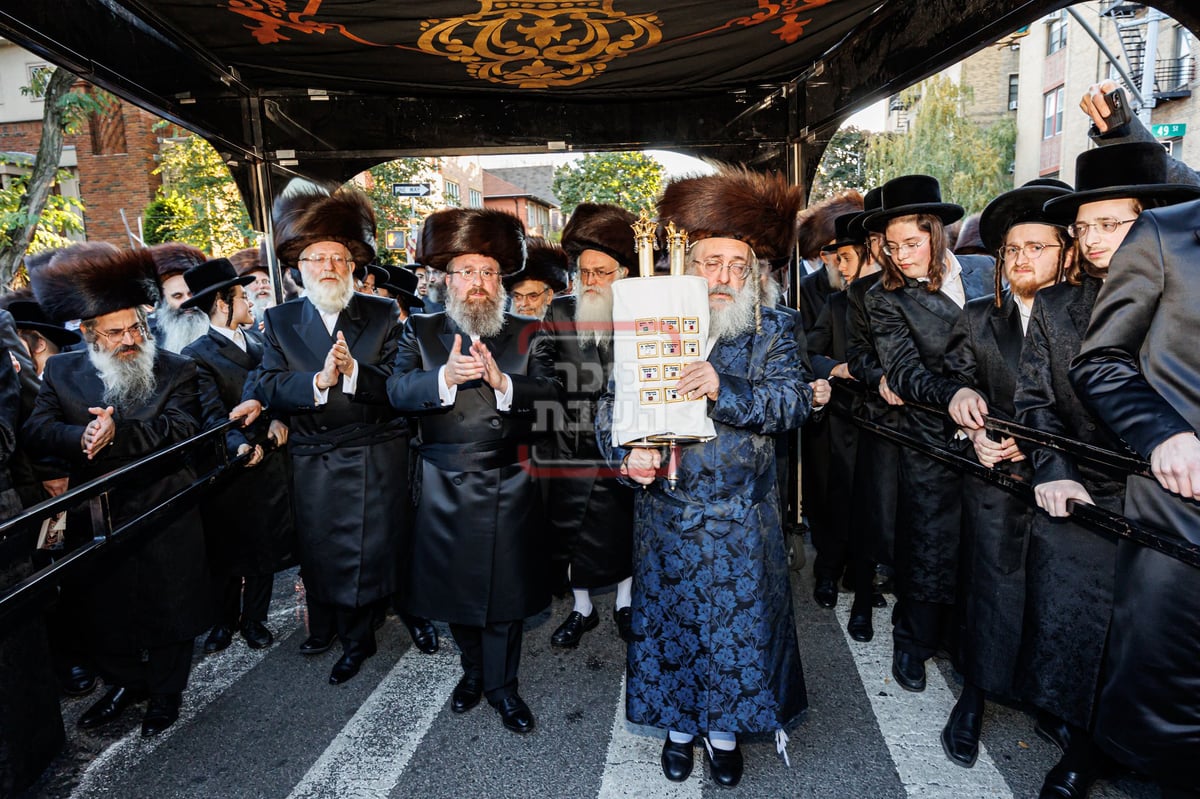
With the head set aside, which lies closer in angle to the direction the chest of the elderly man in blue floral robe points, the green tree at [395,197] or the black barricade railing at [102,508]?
the black barricade railing

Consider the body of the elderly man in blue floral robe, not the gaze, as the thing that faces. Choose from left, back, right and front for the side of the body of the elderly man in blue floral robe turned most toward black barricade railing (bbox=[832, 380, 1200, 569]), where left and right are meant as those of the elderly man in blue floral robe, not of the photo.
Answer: left

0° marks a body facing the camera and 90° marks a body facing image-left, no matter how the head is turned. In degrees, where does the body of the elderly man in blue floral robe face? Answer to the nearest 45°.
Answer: approximately 0°

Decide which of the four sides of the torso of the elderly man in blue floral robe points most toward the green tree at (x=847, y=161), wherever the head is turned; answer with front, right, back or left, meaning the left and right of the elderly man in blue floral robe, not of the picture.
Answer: back

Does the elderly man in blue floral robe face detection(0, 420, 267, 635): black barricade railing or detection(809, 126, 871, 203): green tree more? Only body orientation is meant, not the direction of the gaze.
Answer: the black barricade railing

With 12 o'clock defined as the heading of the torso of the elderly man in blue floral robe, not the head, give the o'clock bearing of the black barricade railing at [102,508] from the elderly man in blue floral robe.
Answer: The black barricade railing is roughly at 3 o'clock from the elderly man in blue floral robe.

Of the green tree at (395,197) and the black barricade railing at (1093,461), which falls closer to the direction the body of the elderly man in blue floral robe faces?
the black barricade railing
